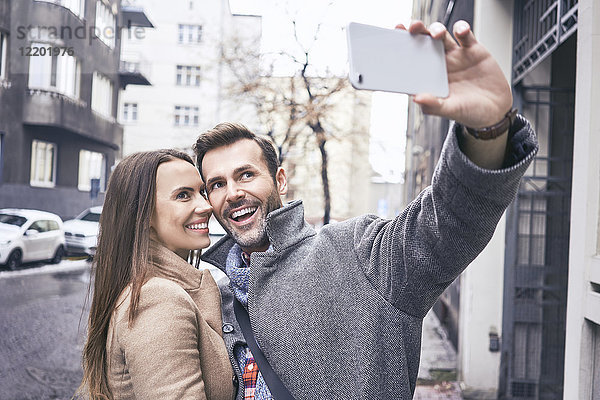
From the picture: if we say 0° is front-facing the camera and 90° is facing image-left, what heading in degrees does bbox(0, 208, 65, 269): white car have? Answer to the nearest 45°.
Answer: approximately 45°

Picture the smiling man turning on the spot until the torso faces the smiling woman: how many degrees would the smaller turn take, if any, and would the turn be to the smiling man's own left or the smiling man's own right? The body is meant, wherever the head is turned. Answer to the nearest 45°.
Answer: approximately 45° to the smiling man's own right

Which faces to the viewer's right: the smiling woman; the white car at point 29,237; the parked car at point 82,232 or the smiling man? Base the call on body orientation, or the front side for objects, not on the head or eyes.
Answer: the smiling woman

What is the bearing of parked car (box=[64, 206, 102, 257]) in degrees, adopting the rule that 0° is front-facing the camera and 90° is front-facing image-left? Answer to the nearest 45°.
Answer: approximately 45°

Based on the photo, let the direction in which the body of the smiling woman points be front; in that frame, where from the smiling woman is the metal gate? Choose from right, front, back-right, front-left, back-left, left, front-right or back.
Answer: front-left

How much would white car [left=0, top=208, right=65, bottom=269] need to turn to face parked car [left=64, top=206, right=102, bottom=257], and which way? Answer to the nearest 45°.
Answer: approximately 180°

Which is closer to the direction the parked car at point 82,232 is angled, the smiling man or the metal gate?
the smiling man

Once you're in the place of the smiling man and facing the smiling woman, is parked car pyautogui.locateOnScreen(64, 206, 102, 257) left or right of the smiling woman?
right

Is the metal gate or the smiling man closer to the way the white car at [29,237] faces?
the smiling man

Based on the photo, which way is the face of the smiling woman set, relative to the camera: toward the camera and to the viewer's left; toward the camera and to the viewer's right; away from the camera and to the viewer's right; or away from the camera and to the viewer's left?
toward the camera and to the viewer's right

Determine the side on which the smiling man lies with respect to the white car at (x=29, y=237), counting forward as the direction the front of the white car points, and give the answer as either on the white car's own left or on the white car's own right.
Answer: on the white car's own left

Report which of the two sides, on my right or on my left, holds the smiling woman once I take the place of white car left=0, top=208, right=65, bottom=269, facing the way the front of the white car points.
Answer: on my left

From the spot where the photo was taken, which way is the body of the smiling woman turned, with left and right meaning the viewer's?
facing to the right of the viewer
